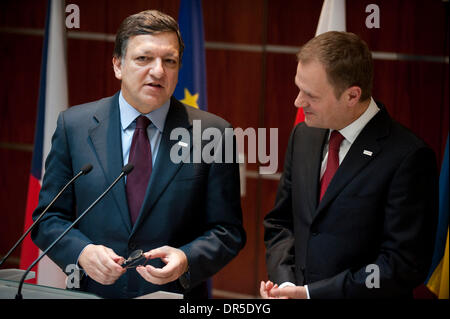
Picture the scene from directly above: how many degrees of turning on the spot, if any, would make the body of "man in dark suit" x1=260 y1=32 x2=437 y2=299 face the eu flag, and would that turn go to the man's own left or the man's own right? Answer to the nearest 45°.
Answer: approximately 90° to the man's own right

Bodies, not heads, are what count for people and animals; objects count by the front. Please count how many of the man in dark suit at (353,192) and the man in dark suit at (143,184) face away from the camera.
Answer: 0

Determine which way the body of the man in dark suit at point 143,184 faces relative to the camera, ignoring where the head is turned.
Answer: toward the camera

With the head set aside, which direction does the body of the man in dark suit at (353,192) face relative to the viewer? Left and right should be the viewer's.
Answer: facing the viewer and to the left of the viewer

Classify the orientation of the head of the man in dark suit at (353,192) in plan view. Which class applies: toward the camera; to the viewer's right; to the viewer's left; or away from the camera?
to the viewer's left

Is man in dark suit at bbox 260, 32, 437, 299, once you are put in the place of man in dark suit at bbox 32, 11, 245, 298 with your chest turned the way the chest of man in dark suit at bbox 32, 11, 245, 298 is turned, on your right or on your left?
on your left

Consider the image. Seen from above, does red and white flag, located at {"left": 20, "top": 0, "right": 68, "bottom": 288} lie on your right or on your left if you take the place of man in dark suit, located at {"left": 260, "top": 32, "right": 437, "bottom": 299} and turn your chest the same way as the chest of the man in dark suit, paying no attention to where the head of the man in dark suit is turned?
on your right

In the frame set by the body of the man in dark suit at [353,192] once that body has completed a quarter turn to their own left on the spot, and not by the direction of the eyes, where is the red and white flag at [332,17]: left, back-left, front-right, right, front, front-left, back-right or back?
back-left
